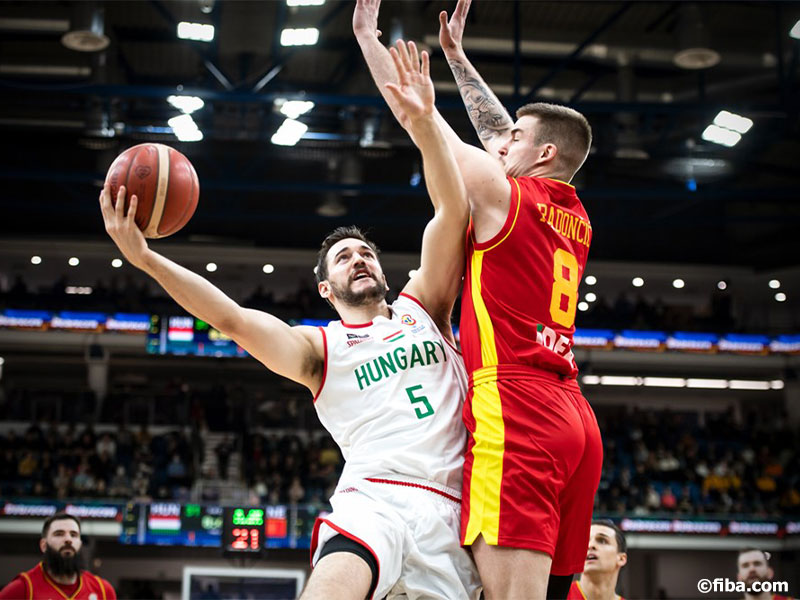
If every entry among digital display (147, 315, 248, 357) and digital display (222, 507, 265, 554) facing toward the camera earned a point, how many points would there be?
2

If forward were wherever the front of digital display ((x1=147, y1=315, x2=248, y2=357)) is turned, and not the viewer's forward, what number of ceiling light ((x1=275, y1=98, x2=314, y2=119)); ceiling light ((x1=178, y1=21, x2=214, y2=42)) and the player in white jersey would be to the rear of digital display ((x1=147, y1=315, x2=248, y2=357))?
0

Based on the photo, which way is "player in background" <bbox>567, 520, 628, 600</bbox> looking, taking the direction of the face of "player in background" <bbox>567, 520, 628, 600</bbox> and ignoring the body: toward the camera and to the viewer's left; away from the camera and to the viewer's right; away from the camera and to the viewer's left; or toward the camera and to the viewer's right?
toward the camera and to the viewer's left

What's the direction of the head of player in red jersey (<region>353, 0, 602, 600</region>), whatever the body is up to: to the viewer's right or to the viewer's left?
to the viewer's left

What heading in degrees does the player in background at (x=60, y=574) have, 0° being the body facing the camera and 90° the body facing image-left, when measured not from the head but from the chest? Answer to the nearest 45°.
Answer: approximately 0°

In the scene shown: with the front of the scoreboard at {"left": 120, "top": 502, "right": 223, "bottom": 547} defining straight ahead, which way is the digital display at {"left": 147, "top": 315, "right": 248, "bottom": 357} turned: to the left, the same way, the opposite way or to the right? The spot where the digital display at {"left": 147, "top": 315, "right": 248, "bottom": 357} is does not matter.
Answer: the same way

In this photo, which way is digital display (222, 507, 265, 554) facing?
toward the camera

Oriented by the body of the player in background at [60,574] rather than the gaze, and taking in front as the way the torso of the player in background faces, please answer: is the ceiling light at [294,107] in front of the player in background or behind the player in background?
behind

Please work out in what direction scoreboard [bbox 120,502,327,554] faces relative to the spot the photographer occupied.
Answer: facing the viewer

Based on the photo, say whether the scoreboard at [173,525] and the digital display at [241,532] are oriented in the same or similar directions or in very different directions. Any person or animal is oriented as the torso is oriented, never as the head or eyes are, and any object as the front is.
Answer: same or similar directions

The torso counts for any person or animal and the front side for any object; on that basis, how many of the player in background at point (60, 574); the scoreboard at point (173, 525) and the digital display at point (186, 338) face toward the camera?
3
